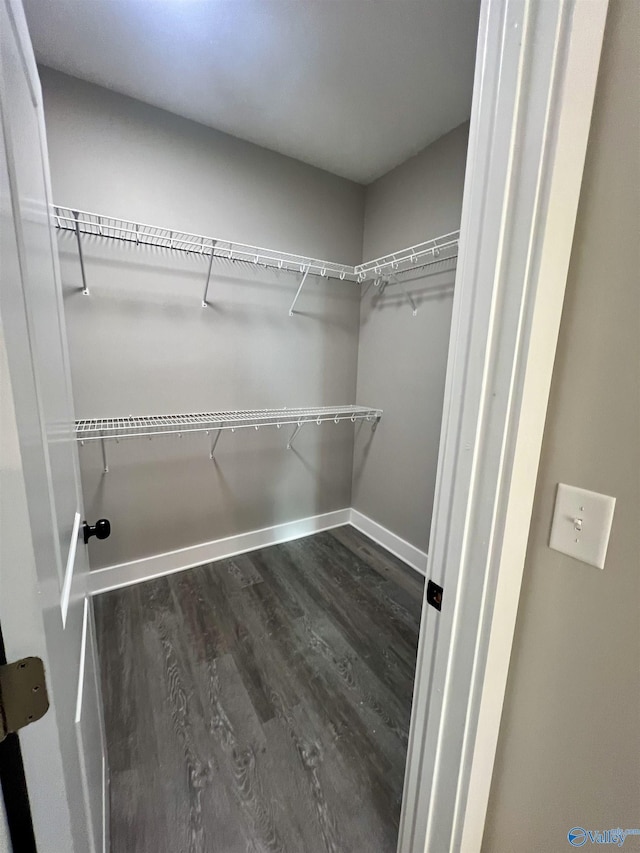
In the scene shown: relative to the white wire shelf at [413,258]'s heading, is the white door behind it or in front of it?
in front

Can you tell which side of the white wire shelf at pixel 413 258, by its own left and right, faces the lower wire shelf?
front

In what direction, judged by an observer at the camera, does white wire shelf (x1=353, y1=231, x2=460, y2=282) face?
facing the viewer and to the left of the viewer

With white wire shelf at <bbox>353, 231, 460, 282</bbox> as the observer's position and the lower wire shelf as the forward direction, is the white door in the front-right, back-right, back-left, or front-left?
front-left
